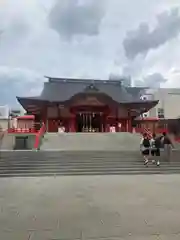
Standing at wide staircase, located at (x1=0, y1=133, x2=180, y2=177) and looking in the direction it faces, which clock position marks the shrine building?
The shrine building is roughly at 6 o'clock from the wide staircase.

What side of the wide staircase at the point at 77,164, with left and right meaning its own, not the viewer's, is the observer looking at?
front

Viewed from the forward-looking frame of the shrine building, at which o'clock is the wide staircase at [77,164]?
The wide staircase is roughly at 12 o'clock from the shrine building.

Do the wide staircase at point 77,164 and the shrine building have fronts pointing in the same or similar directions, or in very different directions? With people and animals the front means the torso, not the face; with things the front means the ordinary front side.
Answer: same or similar directions

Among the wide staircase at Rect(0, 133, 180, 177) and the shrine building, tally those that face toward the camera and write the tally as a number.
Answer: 2
